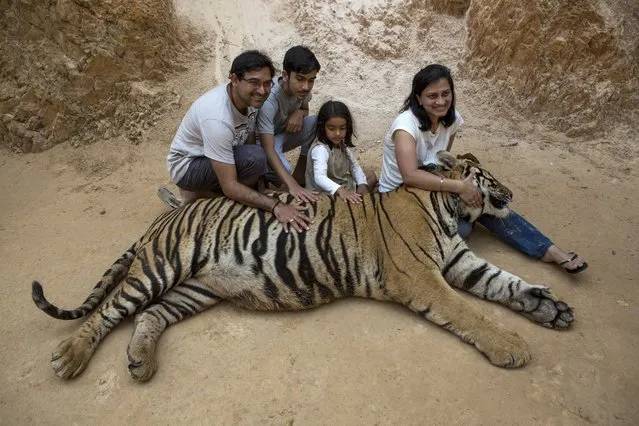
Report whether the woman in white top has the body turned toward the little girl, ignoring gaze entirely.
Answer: no

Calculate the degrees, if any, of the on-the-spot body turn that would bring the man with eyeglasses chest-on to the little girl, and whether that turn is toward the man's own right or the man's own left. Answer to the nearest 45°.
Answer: approximately 90° to the man's own left

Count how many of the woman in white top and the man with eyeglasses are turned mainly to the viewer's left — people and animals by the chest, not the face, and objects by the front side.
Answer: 0

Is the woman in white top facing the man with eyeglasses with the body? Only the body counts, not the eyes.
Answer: no

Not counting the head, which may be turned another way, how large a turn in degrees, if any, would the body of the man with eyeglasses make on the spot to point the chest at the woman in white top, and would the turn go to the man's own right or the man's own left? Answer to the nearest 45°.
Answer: approximately 45° to the man's own left

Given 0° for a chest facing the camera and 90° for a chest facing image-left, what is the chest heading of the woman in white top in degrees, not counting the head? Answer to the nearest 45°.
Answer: approximately 315°

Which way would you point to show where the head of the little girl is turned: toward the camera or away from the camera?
toward the camera

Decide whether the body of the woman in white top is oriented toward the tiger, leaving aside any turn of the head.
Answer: no

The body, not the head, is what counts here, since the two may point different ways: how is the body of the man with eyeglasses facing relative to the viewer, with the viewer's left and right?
facing the viewer and to the right of the viewer
